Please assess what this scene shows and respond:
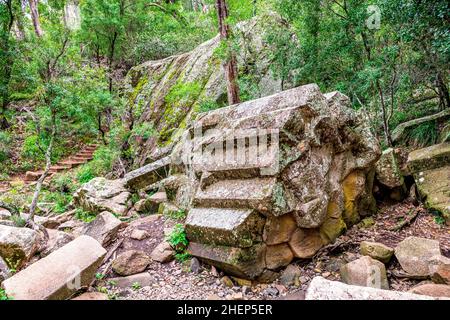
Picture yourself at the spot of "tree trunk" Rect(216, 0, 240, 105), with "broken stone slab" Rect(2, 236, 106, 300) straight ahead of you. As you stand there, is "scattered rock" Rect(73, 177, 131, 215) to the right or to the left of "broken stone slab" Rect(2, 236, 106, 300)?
right

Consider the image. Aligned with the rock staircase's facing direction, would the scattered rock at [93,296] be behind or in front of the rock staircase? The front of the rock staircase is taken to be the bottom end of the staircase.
in front

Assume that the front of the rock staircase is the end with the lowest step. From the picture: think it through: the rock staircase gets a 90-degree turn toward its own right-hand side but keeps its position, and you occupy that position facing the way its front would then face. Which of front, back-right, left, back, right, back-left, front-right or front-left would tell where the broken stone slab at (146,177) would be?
back-left

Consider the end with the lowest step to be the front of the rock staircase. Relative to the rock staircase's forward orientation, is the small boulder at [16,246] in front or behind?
in front

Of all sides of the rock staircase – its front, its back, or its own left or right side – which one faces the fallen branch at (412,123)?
left

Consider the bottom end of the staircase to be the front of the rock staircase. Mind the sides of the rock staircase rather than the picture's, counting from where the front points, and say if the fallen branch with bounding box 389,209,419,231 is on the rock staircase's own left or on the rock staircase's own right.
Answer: on the rock staircase's own left

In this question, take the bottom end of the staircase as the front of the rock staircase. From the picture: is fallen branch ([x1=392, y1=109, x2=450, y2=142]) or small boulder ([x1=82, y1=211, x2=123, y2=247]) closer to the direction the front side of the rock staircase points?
the small boulder

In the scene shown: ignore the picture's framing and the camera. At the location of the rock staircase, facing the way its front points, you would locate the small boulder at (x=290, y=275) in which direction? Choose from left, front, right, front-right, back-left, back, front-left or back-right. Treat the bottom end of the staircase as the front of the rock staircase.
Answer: front-left

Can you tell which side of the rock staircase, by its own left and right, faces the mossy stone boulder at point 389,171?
left

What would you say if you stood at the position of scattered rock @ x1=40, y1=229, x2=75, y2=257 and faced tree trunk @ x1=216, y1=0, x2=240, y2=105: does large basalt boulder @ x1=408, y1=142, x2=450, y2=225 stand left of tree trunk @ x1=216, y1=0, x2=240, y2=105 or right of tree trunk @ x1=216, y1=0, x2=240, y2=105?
right

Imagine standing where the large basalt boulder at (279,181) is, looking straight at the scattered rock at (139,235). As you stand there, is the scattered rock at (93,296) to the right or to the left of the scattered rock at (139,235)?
left
